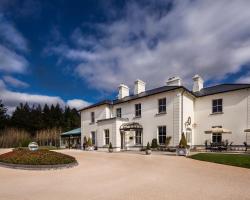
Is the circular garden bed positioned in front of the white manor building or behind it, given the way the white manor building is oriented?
in front

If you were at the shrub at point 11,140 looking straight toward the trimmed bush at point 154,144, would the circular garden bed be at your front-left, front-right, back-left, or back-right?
front-right

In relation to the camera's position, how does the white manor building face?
facing the viewer and to the left of the viewer

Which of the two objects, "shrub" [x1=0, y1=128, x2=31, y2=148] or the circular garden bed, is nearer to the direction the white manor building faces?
the circular garden bed

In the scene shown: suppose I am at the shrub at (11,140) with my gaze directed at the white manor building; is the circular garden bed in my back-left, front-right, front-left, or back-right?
front-right

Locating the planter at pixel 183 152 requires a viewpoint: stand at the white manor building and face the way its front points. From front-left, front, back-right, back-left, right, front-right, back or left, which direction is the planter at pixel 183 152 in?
front-left

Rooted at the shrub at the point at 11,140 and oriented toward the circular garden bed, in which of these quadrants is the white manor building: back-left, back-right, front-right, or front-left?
front-left
